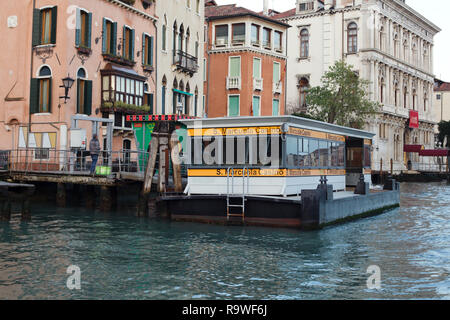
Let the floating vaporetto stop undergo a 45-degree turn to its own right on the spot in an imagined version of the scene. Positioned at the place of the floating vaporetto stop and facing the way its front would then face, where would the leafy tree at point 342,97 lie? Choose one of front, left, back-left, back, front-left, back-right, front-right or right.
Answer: back

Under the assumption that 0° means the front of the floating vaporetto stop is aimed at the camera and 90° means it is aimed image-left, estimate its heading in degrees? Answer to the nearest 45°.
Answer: approximately 315°
